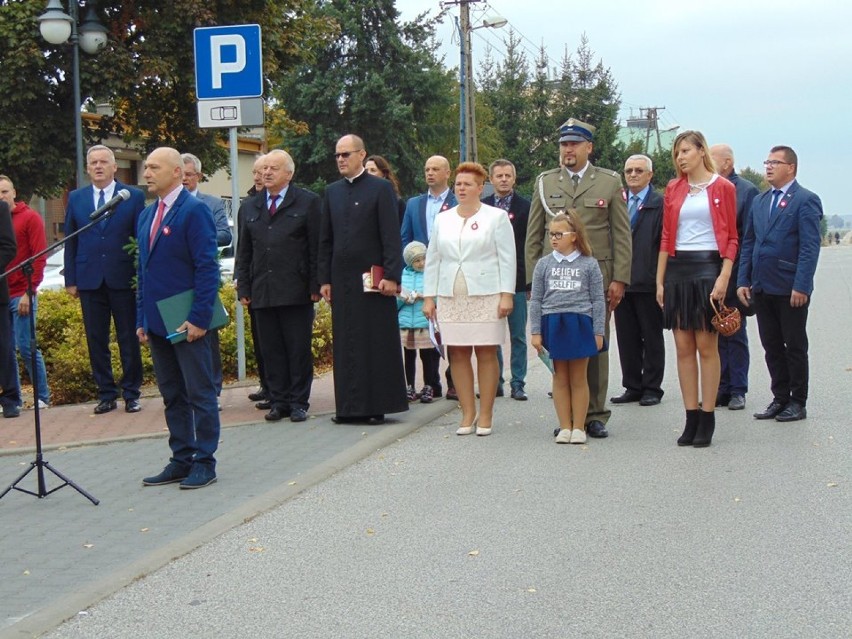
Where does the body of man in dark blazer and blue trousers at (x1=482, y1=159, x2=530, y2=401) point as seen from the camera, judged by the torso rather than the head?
toward the camera

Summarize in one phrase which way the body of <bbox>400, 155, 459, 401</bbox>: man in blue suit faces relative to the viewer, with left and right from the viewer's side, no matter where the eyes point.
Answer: facing the viewer

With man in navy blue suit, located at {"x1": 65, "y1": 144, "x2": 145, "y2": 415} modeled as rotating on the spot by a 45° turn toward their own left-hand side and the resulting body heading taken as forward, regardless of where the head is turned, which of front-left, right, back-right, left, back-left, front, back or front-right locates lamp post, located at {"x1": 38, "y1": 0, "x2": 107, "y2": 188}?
back-left

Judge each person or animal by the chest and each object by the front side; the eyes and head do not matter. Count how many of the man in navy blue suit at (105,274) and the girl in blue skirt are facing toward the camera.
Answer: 2

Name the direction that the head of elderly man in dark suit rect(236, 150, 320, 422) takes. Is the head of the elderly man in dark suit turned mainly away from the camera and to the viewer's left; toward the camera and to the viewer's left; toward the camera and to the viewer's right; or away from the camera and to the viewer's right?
toward the camera and to the viewer's left

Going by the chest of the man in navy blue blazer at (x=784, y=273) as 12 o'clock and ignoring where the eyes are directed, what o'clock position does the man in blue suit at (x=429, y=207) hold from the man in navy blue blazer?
The man in blue suit is roughly at 2 o'clock from the man in navy blue blazer.

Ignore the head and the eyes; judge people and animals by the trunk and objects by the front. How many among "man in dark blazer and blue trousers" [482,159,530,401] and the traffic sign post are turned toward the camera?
2

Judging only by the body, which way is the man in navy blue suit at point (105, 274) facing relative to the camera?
toward the camera

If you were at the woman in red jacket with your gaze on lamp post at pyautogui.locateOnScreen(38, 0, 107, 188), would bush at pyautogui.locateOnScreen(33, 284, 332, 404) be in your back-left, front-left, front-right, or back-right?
front-left

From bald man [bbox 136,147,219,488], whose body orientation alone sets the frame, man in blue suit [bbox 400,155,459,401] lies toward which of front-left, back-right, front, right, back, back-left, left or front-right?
back

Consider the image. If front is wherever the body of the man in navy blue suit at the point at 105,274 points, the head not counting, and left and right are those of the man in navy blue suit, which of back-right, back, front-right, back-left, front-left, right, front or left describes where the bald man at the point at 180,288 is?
front

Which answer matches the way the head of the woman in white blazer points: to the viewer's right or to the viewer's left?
to the viewer's left

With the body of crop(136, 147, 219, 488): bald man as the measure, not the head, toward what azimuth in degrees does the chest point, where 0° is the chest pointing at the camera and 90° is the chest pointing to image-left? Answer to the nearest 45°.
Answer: approximately 45°

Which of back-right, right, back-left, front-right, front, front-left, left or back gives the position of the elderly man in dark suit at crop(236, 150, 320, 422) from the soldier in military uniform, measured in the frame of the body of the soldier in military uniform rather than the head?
right

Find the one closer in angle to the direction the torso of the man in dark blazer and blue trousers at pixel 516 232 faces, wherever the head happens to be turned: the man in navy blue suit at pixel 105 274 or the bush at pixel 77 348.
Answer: the man in navy blue suit

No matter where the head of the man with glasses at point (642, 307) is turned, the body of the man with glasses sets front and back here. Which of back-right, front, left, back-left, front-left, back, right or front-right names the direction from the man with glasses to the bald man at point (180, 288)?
front

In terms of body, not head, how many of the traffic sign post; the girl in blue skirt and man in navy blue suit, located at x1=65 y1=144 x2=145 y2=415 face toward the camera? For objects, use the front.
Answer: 3
